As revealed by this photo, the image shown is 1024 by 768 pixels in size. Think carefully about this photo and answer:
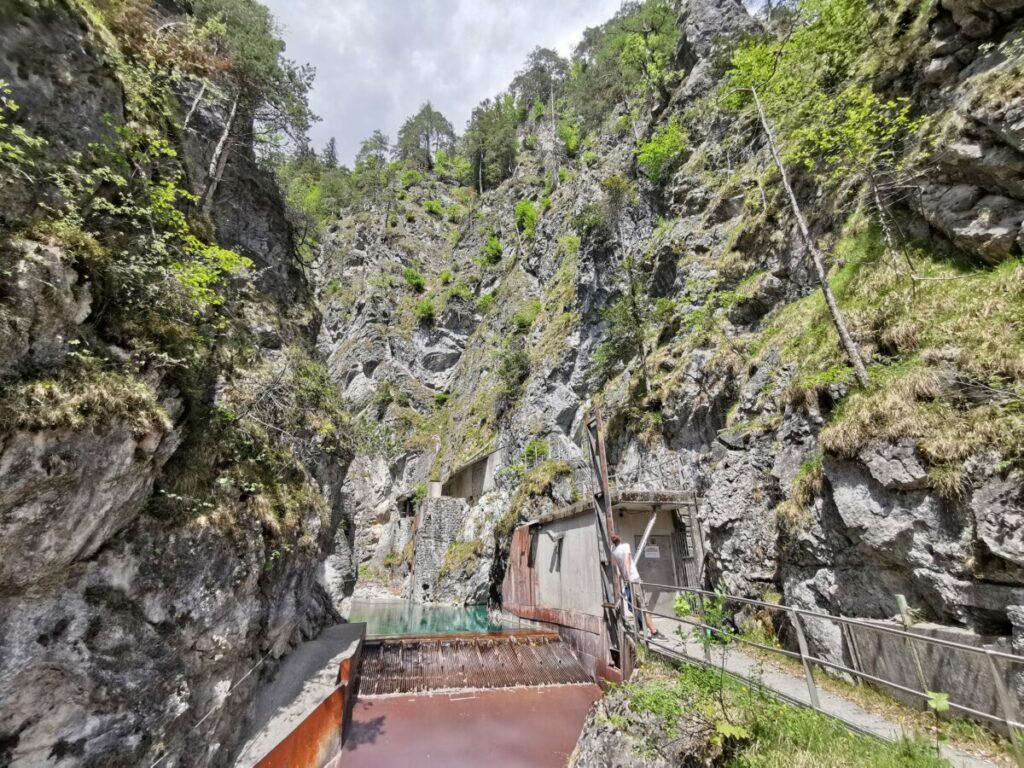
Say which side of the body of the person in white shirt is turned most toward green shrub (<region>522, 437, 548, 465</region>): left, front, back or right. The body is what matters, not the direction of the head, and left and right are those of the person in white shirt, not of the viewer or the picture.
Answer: right

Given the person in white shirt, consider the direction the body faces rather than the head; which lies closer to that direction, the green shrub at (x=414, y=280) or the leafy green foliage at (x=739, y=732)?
the green shrub

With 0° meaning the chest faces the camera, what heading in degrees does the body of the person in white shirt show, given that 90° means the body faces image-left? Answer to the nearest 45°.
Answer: approximately 90°

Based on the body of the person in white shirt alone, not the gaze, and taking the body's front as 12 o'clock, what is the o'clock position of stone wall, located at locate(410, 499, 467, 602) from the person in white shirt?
The stone wall is roughly at 2 o'clock from the person in white shirt.

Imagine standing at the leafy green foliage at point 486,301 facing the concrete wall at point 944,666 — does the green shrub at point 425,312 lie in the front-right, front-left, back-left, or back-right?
back-right

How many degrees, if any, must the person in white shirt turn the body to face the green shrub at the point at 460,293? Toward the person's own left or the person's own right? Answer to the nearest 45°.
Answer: approximately 45° to the person's own right

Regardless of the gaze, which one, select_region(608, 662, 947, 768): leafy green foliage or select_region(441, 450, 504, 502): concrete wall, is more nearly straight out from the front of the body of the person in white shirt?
the concrete wall

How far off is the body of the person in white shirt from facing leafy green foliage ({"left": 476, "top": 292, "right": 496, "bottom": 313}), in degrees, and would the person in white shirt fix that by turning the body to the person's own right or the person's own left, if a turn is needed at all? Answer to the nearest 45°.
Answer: approximately 45° to the person's own right
